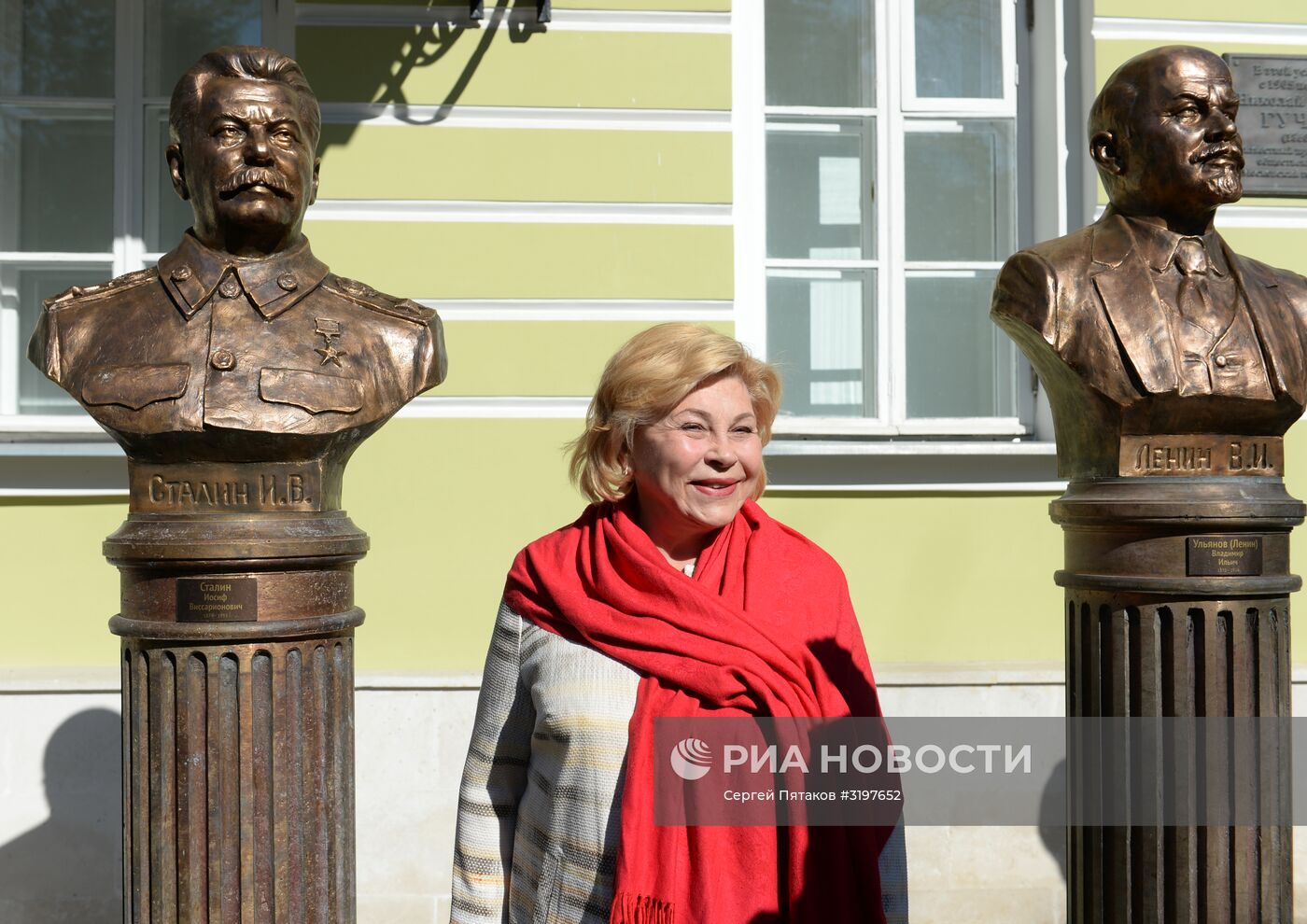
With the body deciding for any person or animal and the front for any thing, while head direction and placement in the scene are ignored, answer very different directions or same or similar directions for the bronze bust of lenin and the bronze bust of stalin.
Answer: same or similar directions

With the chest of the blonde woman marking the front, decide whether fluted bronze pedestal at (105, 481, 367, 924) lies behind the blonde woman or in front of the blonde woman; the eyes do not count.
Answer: behind

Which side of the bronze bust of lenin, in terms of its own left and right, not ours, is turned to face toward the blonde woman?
right

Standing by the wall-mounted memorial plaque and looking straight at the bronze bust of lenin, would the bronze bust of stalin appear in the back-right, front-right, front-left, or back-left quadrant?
front-right

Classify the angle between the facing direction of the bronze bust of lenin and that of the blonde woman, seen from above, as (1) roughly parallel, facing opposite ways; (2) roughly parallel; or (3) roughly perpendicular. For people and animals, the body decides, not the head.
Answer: roughly parallel

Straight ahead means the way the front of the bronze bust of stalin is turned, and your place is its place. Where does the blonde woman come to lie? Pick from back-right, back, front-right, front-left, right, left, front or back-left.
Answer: front-left

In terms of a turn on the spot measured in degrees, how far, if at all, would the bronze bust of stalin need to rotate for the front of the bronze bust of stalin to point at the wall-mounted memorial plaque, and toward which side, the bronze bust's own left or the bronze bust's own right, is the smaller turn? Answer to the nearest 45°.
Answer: approximately 90° to the bronze bust's own left

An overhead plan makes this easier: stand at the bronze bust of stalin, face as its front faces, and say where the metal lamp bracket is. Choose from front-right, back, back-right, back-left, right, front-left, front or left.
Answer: back-left

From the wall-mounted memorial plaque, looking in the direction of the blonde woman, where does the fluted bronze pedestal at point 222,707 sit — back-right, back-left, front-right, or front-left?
front-right

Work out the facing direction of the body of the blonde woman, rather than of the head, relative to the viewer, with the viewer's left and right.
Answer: facing the viewer and to the right of the viewer

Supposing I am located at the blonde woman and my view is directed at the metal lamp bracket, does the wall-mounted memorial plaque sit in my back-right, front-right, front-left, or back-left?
front-right

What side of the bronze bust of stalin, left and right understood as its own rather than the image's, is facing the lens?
front

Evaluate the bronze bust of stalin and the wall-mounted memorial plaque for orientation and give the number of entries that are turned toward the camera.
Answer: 2

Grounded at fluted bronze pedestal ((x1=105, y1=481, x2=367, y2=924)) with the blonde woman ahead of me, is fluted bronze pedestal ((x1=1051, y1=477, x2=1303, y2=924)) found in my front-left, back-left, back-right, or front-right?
front-left

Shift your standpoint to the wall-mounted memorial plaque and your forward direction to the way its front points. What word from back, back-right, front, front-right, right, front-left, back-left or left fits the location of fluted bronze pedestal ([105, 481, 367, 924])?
front-right
